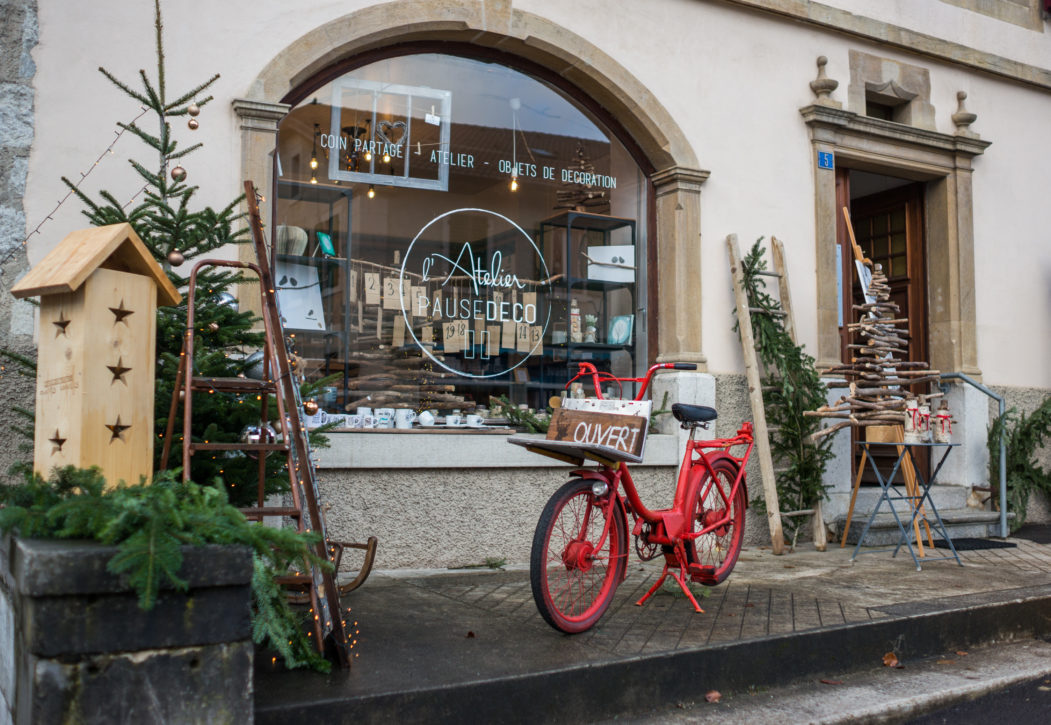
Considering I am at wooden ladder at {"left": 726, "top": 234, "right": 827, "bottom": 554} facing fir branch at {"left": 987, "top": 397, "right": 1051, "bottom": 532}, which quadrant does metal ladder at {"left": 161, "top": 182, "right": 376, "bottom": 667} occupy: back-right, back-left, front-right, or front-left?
back-right

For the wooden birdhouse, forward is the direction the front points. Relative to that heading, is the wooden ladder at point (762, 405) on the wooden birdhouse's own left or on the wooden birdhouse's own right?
on the wooden birdhouse's own left

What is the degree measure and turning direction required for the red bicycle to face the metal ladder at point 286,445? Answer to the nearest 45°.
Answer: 0° — it already faces it

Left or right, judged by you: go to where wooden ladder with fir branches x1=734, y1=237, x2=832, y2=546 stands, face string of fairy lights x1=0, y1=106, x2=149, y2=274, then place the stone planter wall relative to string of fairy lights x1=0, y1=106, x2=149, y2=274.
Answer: left

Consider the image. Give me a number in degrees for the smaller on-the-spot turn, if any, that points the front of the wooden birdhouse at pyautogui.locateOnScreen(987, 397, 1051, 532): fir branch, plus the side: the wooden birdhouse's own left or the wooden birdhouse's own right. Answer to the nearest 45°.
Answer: approximately 45° to the wooden birdhouse's own left

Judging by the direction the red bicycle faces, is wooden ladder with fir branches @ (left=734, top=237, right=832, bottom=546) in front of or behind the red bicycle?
behind

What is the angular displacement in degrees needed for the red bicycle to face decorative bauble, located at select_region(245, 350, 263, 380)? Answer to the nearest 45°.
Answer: approximately 45° to its right

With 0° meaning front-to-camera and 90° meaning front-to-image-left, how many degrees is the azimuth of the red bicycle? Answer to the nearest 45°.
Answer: approximately 45°

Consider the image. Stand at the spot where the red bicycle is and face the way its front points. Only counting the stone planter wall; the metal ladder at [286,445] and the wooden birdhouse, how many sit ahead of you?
3

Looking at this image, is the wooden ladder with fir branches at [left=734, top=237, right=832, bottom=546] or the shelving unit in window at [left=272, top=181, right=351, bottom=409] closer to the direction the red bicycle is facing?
the shelving unit in window

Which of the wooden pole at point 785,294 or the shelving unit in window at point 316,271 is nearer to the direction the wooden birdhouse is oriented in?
the wooden pole

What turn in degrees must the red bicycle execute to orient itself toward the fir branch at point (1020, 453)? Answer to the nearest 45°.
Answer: approximately 180°

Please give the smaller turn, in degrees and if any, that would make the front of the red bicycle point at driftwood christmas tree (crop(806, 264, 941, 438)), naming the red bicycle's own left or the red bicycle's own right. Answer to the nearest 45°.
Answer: approximately 180°
